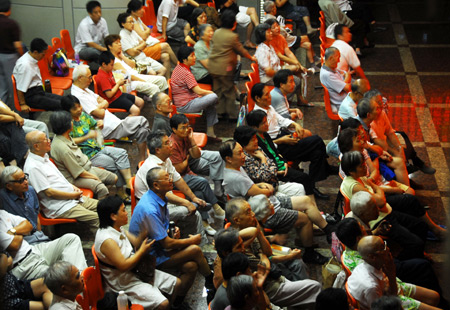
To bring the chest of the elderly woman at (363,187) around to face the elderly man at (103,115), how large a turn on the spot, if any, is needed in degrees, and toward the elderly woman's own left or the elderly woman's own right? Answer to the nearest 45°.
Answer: approximately 180°

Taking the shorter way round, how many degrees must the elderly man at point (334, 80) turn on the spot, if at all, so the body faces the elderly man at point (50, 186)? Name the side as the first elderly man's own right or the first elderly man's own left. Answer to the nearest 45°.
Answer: approximately 135° to the first elderly man's own right

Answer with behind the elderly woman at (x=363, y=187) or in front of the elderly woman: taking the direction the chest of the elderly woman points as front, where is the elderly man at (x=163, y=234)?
behind

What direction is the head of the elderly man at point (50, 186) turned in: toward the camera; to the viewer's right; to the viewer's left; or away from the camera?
to the viewer's right

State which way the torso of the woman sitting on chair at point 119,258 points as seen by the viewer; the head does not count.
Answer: to the viewer's right

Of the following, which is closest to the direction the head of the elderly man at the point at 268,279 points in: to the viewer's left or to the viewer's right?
to the viewer's right

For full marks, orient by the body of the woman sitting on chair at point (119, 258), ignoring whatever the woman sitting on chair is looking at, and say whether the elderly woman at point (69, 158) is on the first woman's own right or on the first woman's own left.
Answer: on the first woman's own left

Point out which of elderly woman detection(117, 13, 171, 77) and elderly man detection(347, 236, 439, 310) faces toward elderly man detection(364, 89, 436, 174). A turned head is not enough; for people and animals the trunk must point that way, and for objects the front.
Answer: the elderly woman

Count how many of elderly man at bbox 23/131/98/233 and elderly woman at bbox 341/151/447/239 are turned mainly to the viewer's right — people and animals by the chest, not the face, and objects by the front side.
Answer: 2

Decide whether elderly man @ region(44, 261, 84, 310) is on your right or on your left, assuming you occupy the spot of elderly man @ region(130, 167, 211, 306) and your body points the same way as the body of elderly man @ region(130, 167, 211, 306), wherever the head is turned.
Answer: on your right

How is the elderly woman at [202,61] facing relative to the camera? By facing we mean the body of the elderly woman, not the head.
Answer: to the viewer's right

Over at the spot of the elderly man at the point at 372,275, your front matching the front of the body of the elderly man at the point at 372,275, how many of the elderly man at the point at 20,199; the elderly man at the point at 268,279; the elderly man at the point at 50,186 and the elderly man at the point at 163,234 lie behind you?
4

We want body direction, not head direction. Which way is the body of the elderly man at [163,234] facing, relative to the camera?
to the viewer's right

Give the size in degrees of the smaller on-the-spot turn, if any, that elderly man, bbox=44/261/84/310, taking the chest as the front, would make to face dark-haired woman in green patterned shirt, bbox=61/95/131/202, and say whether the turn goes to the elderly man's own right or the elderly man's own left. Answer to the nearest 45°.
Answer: approximately 90° to the elderly man's own left

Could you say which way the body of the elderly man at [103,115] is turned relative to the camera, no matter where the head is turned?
to the viewer's right

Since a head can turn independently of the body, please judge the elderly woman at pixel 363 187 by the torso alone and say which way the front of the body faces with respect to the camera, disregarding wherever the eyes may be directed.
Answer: to the viewer's right

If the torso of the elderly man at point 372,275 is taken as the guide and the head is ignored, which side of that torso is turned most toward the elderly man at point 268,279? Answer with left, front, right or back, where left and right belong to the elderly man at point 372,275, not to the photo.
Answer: back
